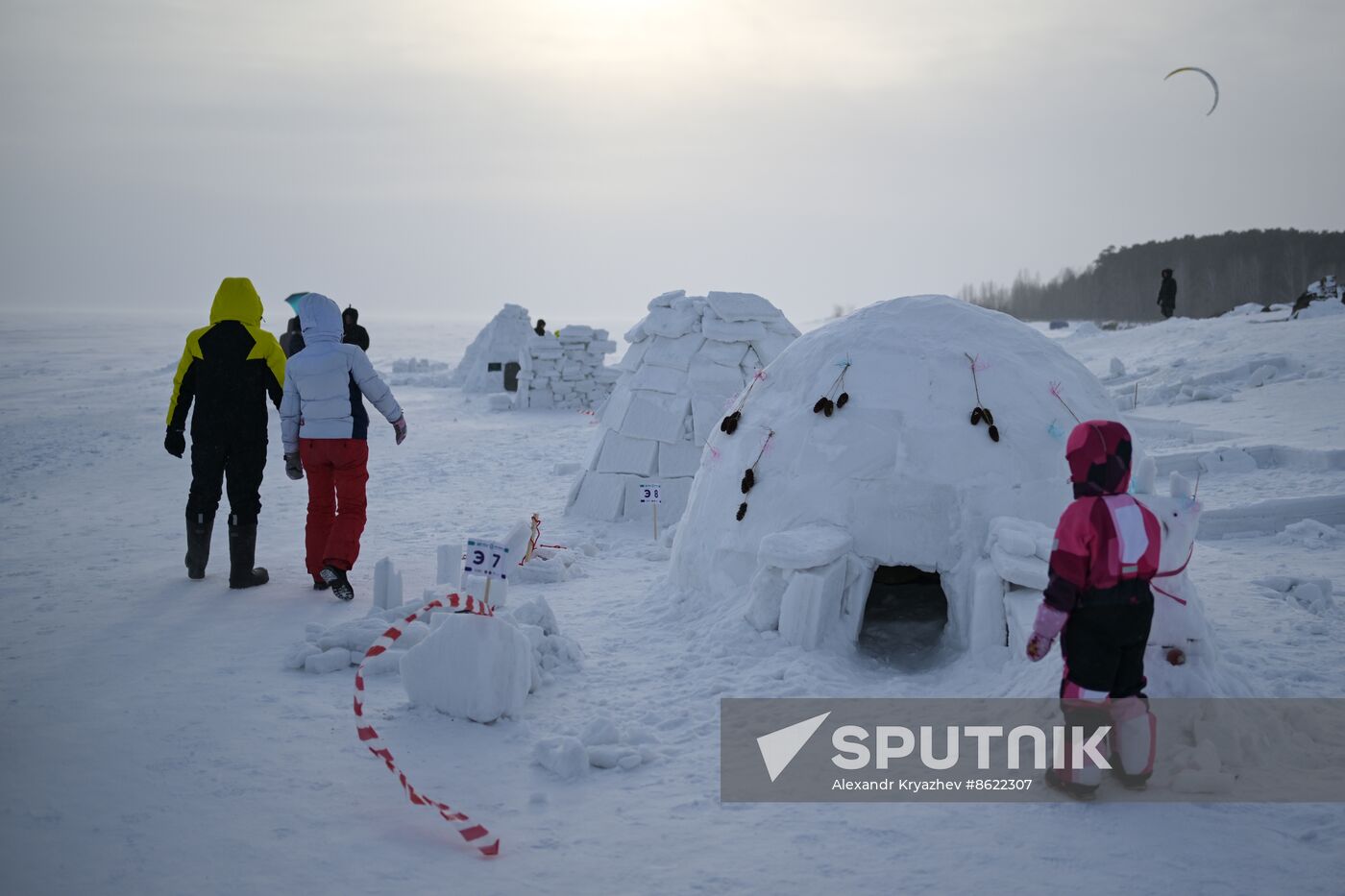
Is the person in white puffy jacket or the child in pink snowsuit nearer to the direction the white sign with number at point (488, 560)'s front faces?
the child in pink snowsuit

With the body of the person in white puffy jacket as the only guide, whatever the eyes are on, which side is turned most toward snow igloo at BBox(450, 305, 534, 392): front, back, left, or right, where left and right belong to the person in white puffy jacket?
front

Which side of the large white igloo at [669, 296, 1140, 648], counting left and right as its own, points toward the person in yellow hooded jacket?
right

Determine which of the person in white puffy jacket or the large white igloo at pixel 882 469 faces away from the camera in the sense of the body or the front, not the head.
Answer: the person in white puffy jacket

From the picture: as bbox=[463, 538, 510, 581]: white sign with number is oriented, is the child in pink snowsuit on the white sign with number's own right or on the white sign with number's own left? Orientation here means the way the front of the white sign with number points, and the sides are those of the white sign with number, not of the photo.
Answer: on the white sign with number's own left

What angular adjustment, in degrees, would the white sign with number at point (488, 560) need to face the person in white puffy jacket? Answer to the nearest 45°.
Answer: approximately 135° to its right

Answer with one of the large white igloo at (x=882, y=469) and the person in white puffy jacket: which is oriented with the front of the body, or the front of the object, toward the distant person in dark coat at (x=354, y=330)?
the person in white puffy jacket

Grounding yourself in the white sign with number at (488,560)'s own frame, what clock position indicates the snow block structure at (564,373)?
The snow block structure is roughly at 6 o'clock from the white sign with number.

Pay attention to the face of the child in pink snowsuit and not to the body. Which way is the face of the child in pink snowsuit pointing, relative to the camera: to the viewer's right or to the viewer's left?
to the viewer's left

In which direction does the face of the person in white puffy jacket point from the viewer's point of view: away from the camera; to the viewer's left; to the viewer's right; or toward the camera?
away from the camera

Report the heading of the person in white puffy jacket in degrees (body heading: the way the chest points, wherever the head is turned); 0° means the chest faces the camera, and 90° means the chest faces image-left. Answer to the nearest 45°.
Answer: approximately 180°

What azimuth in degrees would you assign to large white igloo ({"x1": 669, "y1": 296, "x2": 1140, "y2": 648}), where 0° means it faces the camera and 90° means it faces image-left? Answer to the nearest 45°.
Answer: approximately 0°
